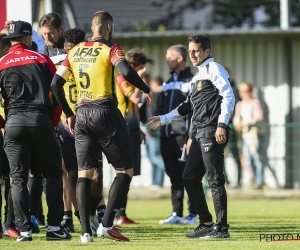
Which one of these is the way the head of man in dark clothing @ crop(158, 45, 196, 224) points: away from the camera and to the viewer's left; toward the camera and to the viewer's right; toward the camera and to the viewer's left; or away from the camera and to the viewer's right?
toward the camera and to the viewer's left

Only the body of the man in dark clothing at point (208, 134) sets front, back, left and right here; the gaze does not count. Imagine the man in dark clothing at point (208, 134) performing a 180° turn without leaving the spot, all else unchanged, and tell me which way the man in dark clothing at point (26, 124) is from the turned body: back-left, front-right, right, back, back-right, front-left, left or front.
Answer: back-left

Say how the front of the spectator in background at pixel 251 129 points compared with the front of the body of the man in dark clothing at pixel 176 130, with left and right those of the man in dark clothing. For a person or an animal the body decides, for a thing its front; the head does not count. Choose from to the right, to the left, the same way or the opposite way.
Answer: the same way

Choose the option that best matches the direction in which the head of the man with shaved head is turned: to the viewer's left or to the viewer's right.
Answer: to the viewer's right

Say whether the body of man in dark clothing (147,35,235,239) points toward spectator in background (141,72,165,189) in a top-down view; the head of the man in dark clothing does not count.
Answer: no

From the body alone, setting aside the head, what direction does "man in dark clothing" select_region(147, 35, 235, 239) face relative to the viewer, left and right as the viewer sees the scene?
facing the viewer and to the left of the viewer

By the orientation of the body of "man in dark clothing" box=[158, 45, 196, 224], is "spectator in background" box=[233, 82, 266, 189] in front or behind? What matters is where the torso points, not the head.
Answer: behind

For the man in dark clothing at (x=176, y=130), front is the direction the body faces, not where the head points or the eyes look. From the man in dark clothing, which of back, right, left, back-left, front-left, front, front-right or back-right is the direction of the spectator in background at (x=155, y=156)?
back-right

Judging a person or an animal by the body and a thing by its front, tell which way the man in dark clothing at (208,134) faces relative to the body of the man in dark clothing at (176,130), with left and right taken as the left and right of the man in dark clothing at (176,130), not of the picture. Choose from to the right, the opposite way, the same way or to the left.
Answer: the same way

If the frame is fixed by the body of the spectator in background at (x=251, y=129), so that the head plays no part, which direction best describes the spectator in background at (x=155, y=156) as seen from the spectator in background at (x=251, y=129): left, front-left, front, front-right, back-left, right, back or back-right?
front-right

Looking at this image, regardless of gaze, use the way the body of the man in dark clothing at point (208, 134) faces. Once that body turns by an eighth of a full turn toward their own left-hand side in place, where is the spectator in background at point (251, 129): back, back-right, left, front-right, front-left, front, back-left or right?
back

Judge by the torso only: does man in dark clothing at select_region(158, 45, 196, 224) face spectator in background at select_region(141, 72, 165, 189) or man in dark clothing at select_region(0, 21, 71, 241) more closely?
the man in dark clothing

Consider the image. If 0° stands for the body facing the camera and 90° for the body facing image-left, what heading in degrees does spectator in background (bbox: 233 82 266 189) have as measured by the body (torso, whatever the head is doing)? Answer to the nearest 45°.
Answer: approximately 45°

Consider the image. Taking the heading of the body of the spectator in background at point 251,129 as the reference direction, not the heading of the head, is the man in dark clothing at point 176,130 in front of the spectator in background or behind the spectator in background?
in front
